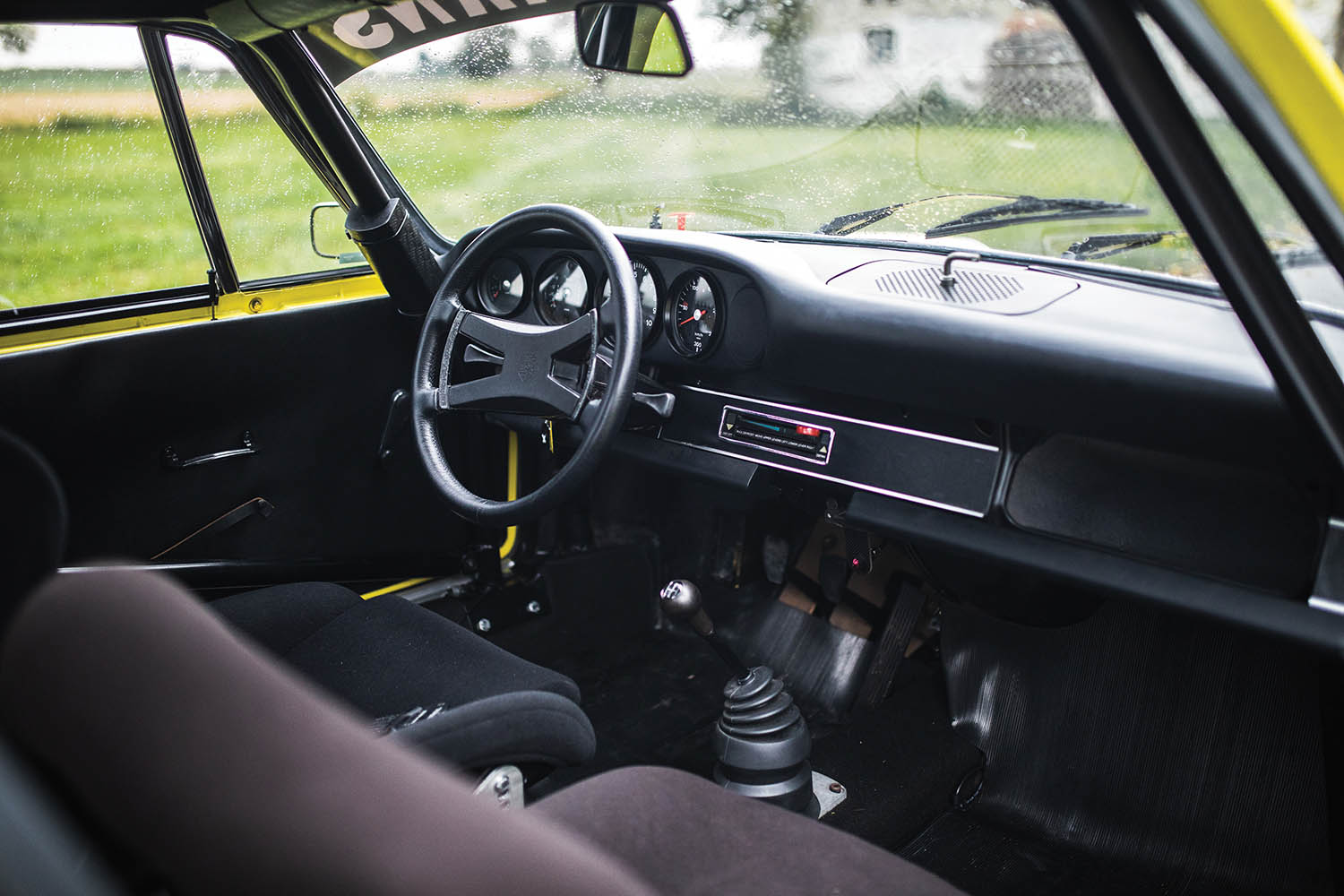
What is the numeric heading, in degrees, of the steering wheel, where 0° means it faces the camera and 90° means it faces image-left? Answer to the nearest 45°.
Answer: approximately 45°

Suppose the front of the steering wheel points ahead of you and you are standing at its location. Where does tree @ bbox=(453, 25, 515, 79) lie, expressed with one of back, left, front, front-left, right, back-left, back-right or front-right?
back-right

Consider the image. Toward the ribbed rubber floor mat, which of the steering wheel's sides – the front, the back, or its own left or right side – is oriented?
left

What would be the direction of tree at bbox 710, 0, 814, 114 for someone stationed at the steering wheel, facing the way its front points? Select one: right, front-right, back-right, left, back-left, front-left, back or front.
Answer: back
